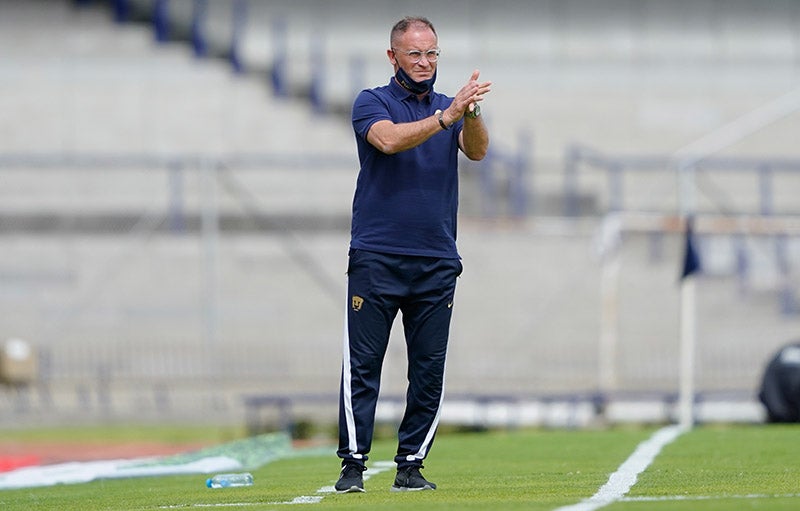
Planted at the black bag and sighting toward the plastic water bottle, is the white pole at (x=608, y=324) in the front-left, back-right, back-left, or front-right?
back-right

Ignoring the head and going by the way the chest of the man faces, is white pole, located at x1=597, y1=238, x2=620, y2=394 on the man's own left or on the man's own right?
on the man's own left

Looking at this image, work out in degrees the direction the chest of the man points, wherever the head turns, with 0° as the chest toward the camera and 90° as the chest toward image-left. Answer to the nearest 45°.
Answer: approximately 315°
